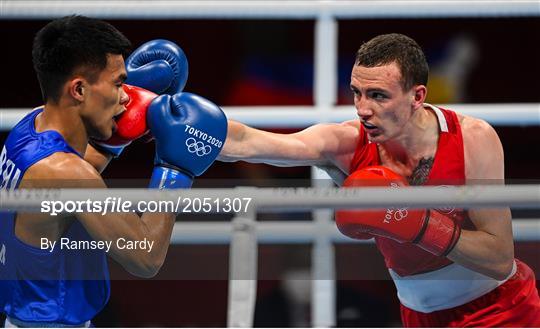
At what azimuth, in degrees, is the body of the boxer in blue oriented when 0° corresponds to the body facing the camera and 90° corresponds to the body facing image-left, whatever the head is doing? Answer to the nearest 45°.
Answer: approximately 270°

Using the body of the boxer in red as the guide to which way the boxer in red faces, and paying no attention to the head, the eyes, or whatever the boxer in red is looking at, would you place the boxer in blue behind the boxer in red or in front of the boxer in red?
in front

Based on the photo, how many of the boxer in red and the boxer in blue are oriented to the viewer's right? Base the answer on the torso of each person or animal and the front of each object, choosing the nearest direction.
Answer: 1

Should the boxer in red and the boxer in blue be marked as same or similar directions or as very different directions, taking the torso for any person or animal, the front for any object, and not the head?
very different directions

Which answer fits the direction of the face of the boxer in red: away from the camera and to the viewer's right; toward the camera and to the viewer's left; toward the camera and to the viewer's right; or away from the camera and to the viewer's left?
toward the camera and to the viewer's left

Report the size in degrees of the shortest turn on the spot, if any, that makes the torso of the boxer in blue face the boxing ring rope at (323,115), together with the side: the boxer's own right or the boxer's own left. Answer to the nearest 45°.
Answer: approximately 45° to the boxer's own left

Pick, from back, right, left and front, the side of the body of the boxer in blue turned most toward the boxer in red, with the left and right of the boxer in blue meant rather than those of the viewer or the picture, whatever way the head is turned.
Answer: front

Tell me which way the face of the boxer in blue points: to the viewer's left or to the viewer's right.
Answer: to the viewer's right

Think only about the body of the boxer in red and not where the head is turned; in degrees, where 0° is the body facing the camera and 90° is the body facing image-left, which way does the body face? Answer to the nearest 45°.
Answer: approximately 45°
